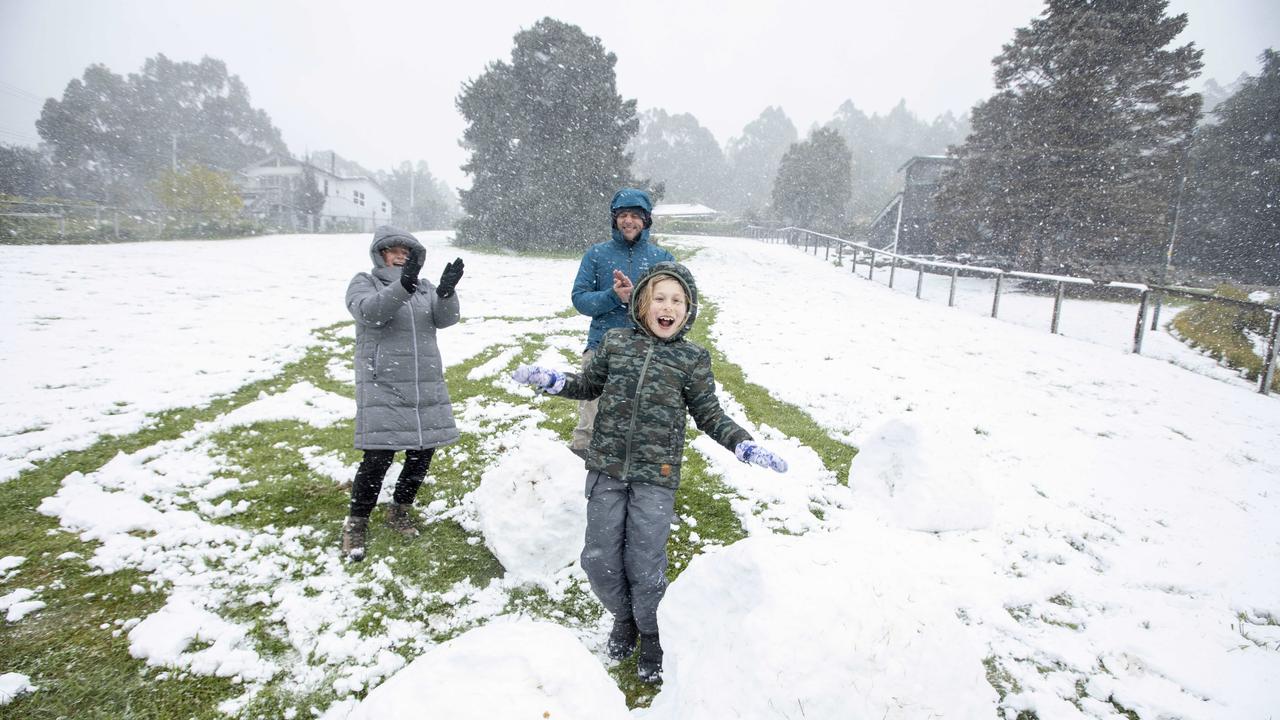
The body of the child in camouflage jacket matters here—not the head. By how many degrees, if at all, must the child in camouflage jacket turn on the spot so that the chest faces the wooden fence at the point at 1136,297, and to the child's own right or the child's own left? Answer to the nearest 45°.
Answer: approximately 135° to the child's own left

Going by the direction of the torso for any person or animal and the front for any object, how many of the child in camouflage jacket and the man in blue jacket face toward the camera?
2

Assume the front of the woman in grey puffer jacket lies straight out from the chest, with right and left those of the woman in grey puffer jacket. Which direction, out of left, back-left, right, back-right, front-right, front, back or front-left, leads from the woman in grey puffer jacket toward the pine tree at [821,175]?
left

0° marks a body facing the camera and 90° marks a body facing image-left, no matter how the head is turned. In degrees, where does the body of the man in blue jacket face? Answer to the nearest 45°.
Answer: approximately 0°

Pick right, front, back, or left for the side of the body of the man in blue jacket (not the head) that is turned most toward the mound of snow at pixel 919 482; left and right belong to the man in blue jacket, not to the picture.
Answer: left

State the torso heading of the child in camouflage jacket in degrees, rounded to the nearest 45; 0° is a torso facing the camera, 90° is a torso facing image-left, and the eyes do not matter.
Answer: approximately 0°

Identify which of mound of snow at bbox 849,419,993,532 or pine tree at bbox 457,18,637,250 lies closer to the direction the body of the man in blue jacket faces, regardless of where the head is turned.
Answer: the mound of snow

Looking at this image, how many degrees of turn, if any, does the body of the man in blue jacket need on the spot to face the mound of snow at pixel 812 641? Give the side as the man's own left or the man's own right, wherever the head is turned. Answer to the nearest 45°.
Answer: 0° — they already face it

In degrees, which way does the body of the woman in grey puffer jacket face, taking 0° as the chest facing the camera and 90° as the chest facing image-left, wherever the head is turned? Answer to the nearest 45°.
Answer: approximately 315°

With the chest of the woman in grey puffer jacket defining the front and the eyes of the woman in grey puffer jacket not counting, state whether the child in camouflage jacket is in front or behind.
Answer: in front
